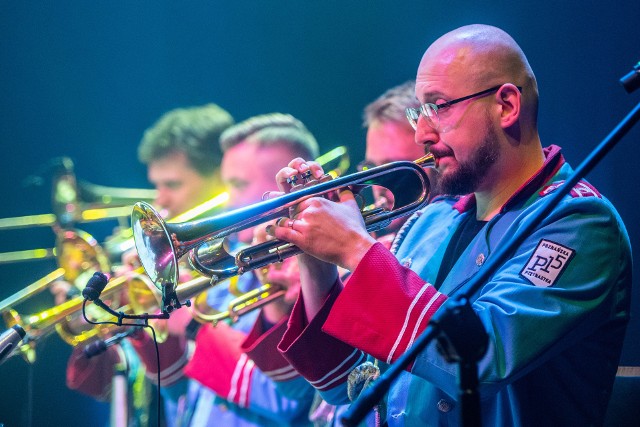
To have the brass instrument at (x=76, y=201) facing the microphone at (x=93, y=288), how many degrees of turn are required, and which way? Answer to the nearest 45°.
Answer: approximately 90° to its left

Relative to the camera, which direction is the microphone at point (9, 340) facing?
to the viewer's right

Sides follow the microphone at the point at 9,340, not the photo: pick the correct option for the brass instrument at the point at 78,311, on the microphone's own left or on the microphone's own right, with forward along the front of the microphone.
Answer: on the microphone's own left

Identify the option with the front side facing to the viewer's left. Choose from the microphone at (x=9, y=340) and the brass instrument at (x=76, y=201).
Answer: the brass instrument

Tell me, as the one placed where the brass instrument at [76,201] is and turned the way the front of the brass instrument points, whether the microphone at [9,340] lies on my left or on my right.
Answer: on my left

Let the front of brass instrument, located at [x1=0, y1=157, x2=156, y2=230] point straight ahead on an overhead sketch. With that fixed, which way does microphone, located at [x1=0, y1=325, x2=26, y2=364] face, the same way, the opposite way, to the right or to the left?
the opposite way

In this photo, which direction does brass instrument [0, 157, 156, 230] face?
to the viewer's left

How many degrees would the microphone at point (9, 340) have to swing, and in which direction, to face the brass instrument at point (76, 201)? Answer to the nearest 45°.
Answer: approximately 90° to its left

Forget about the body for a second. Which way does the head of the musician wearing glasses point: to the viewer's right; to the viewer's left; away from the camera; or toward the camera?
to the viewer's left

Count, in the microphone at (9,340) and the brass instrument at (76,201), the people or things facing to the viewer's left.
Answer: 1

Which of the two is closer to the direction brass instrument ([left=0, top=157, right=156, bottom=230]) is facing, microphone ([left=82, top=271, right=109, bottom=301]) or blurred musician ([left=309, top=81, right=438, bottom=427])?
the microphone

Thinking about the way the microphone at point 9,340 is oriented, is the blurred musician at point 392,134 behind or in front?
in front

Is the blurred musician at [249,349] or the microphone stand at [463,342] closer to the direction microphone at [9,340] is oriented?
the blurred musician
